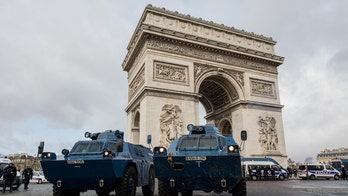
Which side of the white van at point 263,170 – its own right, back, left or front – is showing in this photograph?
right

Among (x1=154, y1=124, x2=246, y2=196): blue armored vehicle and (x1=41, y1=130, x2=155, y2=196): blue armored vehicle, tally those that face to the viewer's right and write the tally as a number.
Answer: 0

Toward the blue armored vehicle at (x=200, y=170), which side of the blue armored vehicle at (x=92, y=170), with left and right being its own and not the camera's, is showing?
left

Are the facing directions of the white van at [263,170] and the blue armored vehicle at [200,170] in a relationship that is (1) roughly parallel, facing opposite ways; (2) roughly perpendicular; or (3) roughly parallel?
roughly perpendicular

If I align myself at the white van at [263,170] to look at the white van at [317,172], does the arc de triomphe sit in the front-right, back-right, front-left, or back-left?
back-left

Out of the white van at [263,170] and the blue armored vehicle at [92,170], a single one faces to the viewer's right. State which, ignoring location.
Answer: the white van

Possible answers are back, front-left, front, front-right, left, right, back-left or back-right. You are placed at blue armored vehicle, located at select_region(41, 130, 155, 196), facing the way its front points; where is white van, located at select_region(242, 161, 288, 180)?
back

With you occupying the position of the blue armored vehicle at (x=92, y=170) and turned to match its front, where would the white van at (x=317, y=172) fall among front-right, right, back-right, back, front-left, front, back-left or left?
back

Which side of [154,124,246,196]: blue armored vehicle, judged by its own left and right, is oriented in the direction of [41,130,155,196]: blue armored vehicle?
right

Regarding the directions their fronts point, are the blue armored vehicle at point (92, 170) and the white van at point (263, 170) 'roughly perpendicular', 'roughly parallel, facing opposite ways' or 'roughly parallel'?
roughly perpendicular

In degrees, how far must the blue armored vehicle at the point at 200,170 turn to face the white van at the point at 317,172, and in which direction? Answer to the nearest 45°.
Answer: approximately 135° to its left

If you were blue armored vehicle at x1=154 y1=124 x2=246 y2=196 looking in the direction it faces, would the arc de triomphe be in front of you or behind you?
behind

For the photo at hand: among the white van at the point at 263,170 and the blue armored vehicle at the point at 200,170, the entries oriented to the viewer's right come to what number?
1

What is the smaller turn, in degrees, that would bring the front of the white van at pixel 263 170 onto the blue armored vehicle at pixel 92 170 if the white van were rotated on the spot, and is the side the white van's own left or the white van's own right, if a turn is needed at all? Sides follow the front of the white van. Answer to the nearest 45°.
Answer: approximately 90° to the white van's own right
